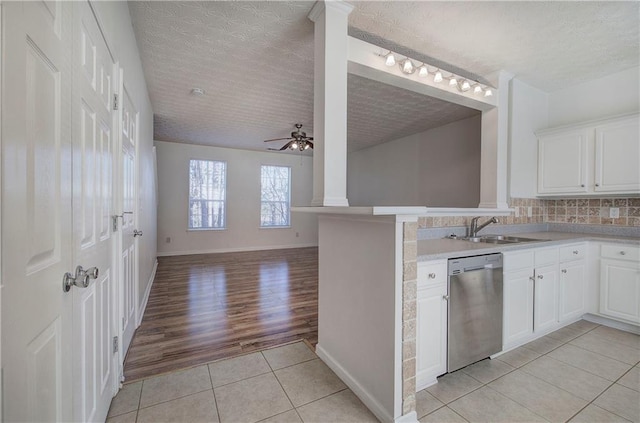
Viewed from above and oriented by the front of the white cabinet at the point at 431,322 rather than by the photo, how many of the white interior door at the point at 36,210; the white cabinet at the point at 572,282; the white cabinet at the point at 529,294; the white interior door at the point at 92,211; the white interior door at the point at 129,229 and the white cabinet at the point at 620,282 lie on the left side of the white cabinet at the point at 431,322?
3

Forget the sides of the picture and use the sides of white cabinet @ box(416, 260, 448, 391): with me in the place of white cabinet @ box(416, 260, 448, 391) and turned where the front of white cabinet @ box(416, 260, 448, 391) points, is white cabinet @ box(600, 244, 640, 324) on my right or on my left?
on my left

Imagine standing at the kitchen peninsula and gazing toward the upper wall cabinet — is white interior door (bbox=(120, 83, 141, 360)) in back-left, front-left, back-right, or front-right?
back-left

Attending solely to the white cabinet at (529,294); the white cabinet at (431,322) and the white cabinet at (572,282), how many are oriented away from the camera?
0

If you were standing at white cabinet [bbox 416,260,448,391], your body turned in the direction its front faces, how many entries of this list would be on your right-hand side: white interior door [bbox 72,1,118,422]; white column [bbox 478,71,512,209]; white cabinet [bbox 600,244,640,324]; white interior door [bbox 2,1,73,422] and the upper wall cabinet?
2

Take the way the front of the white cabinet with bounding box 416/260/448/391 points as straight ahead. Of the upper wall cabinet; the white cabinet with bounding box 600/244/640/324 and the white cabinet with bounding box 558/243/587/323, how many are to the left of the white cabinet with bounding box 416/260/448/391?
3

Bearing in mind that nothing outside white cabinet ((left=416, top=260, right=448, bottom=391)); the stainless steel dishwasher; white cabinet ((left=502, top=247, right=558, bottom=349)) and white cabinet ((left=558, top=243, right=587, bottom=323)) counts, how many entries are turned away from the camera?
0

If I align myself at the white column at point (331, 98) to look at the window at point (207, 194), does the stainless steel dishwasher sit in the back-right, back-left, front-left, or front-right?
back-right

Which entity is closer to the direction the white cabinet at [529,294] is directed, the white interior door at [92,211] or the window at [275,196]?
the white interior door

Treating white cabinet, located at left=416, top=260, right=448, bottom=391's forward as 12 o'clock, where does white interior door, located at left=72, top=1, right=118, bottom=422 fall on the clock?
The white interior door is roughly at 3 o'clock from the white cabinet.

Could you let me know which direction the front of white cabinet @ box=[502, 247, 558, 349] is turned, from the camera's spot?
facing the viewer and to the right of the viewer

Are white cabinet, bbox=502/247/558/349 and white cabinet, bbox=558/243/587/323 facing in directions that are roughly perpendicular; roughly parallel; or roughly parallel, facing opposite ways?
roughly parallel

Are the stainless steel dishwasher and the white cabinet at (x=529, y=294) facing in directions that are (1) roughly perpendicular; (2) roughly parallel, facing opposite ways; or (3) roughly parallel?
roughly parallel

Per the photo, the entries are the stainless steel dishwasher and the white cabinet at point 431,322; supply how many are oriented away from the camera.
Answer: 0

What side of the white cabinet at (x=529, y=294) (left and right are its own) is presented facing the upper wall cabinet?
left

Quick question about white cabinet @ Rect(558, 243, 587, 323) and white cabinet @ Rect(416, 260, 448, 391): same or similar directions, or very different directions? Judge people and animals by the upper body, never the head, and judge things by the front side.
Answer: same or similar directions
